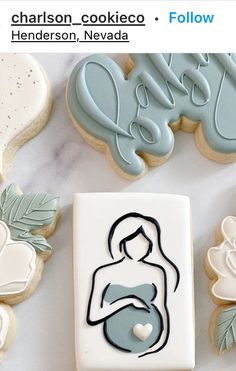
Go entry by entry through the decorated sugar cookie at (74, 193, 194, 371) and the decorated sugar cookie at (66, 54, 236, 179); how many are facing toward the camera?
2
